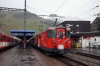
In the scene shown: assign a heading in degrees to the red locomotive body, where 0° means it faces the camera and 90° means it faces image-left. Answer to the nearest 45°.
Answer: approximately 315°
